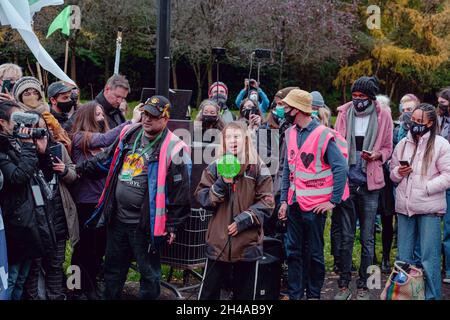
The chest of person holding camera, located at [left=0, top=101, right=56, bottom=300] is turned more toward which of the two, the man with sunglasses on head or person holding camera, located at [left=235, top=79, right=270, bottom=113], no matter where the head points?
the man with sunglasses on head

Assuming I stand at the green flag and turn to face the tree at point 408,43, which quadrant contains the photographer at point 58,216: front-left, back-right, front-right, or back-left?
back-right

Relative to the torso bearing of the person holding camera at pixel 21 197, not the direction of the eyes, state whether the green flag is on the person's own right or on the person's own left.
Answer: on the person's own left

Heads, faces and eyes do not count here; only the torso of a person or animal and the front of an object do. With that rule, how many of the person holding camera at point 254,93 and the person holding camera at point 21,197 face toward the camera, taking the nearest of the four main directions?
1

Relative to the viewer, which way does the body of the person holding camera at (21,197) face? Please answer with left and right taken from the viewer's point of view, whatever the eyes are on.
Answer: facing to the right of the viewer

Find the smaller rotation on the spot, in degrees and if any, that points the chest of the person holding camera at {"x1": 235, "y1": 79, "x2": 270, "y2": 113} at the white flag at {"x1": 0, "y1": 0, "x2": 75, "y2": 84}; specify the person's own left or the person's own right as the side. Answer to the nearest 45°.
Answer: approximately 45° to the person's own right

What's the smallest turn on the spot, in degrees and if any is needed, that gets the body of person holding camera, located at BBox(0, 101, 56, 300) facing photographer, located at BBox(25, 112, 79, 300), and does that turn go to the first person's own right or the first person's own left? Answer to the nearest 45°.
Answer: approximately 45° to the first person's own left

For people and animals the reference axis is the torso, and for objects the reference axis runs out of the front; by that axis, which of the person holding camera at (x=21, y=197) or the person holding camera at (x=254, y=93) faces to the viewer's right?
the person holding camera at (x=21, y=197)

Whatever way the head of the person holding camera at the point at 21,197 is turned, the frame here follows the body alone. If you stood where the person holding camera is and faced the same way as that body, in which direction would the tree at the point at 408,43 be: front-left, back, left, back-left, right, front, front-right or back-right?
front-left

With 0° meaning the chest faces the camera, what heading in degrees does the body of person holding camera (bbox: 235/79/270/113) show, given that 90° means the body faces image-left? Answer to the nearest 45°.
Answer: approximately 0°

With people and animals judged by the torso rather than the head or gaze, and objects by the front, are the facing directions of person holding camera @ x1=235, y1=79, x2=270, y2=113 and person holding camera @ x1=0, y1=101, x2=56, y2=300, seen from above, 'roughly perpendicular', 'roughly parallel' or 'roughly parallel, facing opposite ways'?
roughly perpendicular
